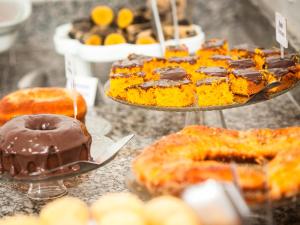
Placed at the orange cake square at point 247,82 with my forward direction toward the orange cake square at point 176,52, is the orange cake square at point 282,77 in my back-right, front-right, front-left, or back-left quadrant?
back-right

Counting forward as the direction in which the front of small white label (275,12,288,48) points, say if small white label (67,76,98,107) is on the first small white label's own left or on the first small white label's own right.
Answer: on the first small white label's own right

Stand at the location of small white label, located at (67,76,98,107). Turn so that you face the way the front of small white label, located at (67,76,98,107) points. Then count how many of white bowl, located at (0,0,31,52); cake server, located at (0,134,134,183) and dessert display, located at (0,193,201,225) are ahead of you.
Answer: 2

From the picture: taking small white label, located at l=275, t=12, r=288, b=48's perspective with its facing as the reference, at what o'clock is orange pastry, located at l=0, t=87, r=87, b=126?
The orange pastry is roughly at 1 o'clock from the small white label.

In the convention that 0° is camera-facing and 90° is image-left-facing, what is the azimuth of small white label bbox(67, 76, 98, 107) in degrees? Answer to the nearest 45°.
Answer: approximately 0°

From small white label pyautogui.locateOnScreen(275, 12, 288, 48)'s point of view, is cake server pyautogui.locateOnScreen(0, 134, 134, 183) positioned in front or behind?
in front

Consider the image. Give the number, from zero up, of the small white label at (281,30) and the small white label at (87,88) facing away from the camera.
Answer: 0

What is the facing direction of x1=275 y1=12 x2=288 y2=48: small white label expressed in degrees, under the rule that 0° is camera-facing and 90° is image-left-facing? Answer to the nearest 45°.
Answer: approximately 45°

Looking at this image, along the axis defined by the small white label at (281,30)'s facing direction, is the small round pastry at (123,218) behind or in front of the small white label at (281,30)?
in front
